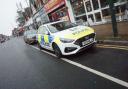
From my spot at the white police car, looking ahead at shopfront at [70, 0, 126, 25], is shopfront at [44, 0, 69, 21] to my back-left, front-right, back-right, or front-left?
front-left

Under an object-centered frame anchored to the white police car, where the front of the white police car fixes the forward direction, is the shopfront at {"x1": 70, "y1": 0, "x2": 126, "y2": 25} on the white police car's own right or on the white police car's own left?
on the white police car's own left

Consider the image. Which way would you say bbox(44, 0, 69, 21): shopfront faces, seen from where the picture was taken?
facing the viewer and to the left of the viewer

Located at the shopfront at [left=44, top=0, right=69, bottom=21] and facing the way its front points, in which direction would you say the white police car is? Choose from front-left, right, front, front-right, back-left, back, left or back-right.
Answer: front-left

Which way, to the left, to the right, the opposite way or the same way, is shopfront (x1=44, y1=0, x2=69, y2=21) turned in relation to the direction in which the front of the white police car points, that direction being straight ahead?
to the right

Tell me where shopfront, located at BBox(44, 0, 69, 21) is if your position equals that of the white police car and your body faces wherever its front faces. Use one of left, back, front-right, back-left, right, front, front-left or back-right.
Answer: back-left

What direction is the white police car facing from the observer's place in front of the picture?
facing the viewer and to the right of the viewer

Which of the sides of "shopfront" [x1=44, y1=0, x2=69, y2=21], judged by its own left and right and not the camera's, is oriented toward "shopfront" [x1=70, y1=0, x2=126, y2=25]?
left

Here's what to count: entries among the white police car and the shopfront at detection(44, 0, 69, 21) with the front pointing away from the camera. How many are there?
0
